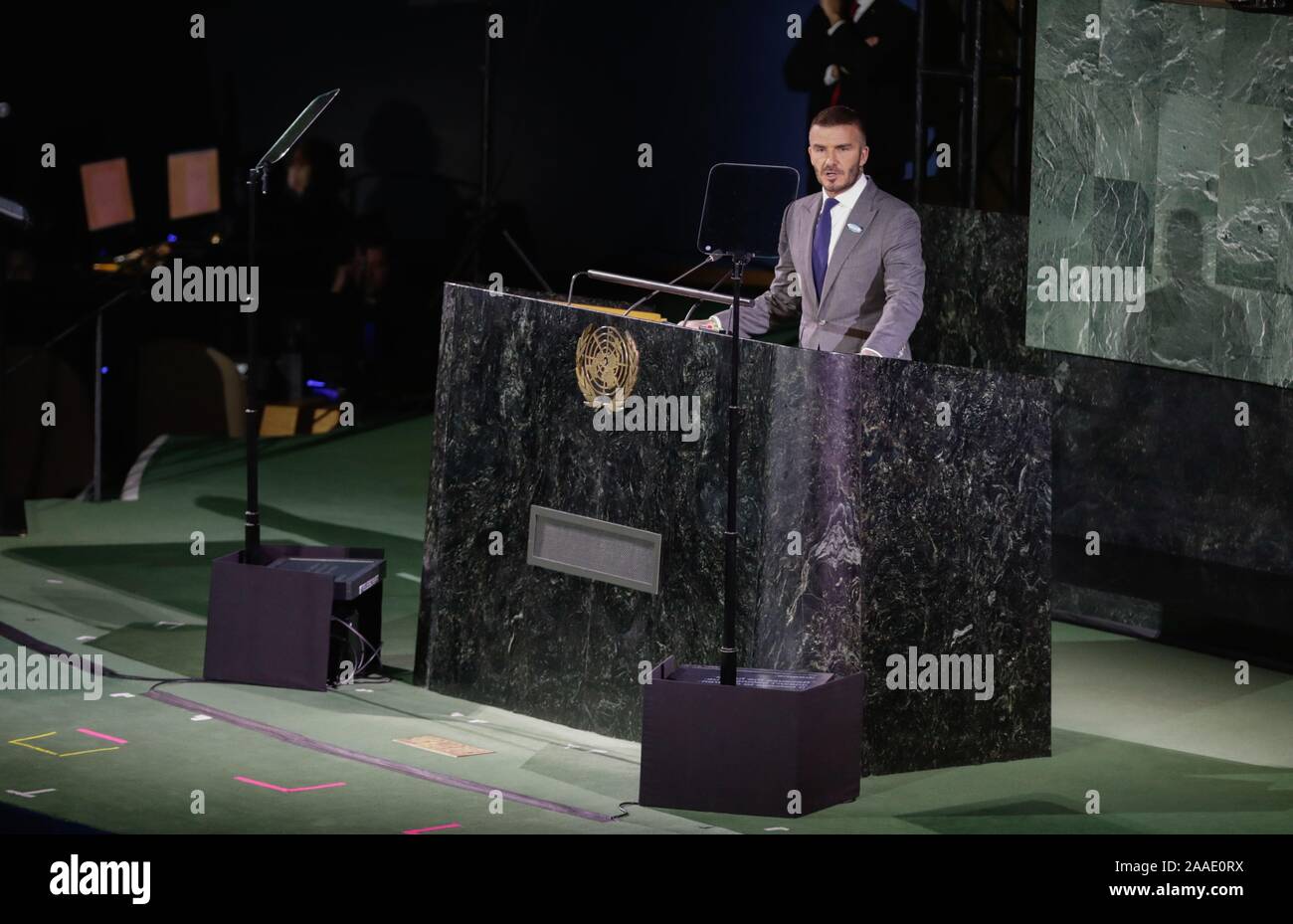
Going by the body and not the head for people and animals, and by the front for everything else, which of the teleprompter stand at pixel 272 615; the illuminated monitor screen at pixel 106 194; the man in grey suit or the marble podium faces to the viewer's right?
the teleprompter stand

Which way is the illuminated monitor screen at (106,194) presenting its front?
toward the camera

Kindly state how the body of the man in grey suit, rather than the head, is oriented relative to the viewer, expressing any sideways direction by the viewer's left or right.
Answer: facing the viewer and to the left of the viewer

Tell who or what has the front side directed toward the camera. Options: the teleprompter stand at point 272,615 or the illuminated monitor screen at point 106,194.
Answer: the illuminated monitor screen

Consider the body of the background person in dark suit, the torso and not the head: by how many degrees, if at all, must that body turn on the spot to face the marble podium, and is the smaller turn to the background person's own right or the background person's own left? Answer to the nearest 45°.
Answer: approximately 45° to the background person's own left

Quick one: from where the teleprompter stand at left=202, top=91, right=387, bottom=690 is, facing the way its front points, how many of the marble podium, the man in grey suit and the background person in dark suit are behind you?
0

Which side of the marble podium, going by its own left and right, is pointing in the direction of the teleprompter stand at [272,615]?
right

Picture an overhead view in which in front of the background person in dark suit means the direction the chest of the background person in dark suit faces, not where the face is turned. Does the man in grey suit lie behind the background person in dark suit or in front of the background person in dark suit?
in front

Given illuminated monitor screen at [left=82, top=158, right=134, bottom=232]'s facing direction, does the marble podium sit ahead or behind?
ahead

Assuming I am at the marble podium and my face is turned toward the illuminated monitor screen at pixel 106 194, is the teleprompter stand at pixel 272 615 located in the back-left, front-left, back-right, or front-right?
front-left

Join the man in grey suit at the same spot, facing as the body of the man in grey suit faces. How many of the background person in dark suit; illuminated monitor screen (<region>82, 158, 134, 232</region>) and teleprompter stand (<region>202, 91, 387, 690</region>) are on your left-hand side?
0

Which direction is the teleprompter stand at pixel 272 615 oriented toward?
to the viewer's right

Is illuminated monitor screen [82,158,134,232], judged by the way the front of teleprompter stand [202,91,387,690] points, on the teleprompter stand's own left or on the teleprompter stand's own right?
on the teleprompter stand's own left

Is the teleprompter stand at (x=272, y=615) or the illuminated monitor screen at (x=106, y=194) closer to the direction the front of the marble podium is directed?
the teleprompter stand

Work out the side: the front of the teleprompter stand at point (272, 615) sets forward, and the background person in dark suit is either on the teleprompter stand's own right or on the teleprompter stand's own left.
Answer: on the teleprompter stand's own left

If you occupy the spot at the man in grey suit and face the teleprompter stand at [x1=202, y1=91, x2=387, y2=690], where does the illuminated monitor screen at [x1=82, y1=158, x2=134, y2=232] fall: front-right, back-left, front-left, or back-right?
front-right
